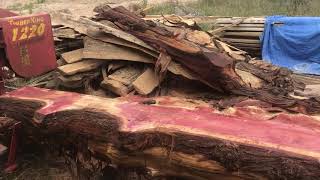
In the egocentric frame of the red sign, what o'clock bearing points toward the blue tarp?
The blue tarp is roughly at 8 o'clock from the red sign.

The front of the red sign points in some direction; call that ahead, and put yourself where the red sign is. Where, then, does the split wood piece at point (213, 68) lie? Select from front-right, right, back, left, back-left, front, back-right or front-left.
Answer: left

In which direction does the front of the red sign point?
toward the camera

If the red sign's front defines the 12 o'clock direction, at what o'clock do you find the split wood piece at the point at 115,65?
The split wood piece is roughly at 8 o'clock from the red sign.

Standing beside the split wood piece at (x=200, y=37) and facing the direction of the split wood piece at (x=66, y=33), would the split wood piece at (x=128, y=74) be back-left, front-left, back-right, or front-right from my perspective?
front-left

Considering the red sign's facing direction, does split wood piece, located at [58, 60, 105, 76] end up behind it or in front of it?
behind

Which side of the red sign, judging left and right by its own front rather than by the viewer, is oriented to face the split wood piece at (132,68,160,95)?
left

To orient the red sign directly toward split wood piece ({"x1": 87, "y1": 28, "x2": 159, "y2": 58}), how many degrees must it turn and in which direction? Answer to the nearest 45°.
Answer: approximately 135° to its left

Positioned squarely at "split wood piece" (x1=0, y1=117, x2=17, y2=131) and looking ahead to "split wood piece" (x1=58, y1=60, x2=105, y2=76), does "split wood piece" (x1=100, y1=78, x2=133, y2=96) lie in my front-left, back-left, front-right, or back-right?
front-right
